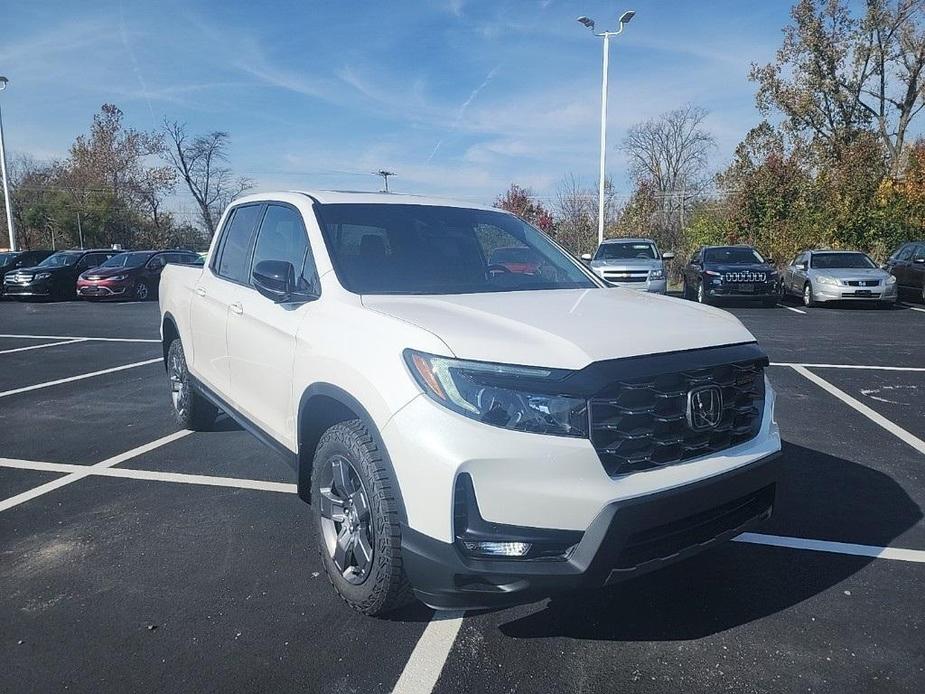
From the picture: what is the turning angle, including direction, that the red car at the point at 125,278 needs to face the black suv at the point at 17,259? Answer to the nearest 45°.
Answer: approximately 90° to its right

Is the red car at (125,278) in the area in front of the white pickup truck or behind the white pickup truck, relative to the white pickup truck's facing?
behind

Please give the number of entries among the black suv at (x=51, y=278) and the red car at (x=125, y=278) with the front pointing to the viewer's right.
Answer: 0

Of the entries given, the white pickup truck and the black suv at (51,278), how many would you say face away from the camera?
0

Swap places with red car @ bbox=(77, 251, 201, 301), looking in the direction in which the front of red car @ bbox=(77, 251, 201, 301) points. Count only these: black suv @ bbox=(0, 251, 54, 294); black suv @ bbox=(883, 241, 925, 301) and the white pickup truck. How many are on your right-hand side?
1

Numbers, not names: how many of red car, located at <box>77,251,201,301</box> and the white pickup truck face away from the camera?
0

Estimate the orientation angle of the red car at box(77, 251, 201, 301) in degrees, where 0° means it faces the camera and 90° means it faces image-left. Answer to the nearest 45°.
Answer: approximately 45°

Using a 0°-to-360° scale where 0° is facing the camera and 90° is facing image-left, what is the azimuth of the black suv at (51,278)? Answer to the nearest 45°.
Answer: approximately 45°

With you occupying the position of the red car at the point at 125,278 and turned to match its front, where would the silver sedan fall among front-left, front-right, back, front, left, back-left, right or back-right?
left

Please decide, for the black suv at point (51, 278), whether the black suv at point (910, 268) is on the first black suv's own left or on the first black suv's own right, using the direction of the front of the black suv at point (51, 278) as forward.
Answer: on the first black suv's own left

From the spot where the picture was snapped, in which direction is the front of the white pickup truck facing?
facing the viewer and to the right of the viewer

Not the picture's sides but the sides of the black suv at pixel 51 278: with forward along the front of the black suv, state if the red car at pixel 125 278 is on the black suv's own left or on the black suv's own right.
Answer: on the black suv's own left

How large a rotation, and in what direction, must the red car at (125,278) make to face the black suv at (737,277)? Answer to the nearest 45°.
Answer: approximately 90° to its left
